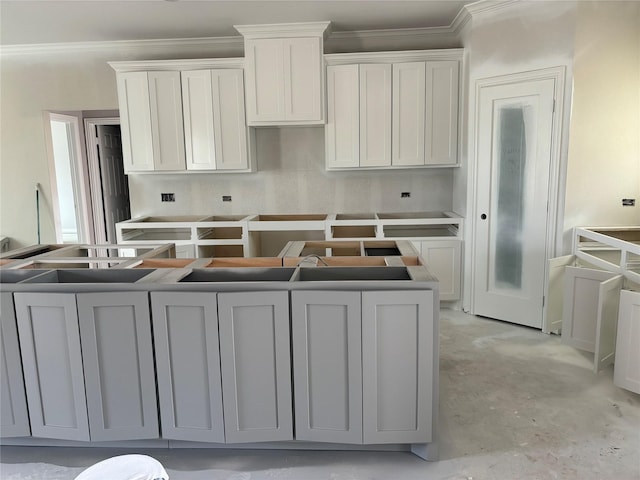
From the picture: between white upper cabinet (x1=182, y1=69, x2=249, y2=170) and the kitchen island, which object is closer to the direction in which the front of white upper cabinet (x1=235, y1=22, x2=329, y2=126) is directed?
the kitchen island

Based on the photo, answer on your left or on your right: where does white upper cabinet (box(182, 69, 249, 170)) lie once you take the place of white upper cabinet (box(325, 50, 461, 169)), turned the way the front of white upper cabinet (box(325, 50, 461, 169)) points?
on your right

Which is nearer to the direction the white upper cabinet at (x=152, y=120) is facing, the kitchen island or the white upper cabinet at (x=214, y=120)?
the kitchen island

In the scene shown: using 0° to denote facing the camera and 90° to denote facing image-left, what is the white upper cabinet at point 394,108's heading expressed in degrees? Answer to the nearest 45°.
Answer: approximately 0°

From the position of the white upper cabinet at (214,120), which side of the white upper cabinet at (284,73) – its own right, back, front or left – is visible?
right

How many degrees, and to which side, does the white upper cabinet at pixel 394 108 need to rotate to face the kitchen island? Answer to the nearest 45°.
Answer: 0° — it already faces it
